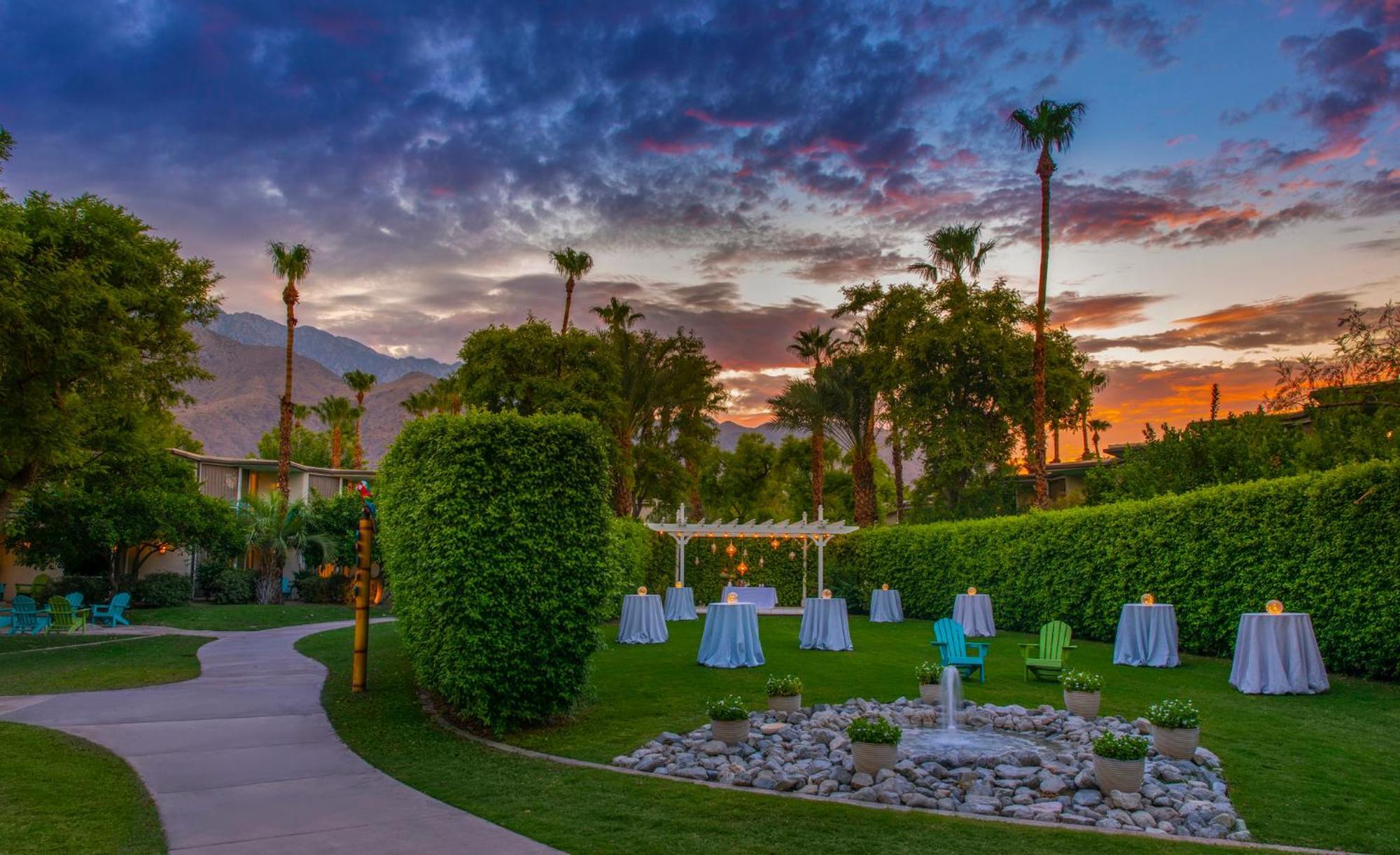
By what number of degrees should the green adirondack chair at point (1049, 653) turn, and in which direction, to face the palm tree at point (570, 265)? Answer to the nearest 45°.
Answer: approximately 90° to its right

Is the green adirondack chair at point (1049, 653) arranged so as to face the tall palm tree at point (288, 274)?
no

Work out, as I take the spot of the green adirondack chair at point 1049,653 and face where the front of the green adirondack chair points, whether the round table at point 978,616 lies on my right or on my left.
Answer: on my right

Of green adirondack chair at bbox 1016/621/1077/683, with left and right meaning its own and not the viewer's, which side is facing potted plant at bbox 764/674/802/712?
front

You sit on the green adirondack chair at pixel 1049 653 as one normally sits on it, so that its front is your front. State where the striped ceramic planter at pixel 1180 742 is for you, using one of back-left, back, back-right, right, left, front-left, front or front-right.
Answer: front-left

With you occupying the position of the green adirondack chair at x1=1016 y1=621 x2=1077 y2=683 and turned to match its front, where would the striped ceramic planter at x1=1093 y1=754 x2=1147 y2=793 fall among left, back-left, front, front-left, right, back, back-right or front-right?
front-left

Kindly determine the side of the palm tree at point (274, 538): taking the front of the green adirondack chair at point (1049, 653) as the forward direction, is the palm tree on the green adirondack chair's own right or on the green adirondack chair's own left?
on the green adirondack chair's own right

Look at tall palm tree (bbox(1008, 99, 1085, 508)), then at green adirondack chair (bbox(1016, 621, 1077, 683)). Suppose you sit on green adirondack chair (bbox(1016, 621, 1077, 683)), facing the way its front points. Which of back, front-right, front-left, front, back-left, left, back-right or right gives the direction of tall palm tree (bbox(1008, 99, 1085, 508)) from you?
back-right

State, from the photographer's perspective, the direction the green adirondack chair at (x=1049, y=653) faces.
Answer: facing the viewer and to the left of the viewer

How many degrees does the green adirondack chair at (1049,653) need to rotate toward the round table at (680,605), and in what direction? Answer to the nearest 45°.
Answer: approximately 90° to its right

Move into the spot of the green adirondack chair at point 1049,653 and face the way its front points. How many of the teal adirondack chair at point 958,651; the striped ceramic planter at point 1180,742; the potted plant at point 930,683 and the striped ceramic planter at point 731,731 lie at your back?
0

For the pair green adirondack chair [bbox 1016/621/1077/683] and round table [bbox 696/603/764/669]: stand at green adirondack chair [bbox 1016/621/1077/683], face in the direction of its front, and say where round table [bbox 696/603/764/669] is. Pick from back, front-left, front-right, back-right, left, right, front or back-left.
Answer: front-right

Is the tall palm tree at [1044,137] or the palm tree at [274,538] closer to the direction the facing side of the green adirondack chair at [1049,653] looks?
the palm tree

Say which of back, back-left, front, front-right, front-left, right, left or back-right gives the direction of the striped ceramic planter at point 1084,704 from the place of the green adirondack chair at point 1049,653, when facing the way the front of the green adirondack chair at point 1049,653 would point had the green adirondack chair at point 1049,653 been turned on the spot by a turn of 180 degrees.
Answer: back-right

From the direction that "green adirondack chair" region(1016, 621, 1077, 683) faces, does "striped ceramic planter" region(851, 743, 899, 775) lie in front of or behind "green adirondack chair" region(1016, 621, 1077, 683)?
in front
